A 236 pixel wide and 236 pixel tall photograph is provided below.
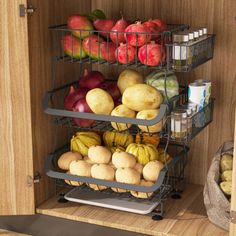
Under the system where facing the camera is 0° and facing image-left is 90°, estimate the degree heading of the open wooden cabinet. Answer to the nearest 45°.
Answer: approximately 45°
